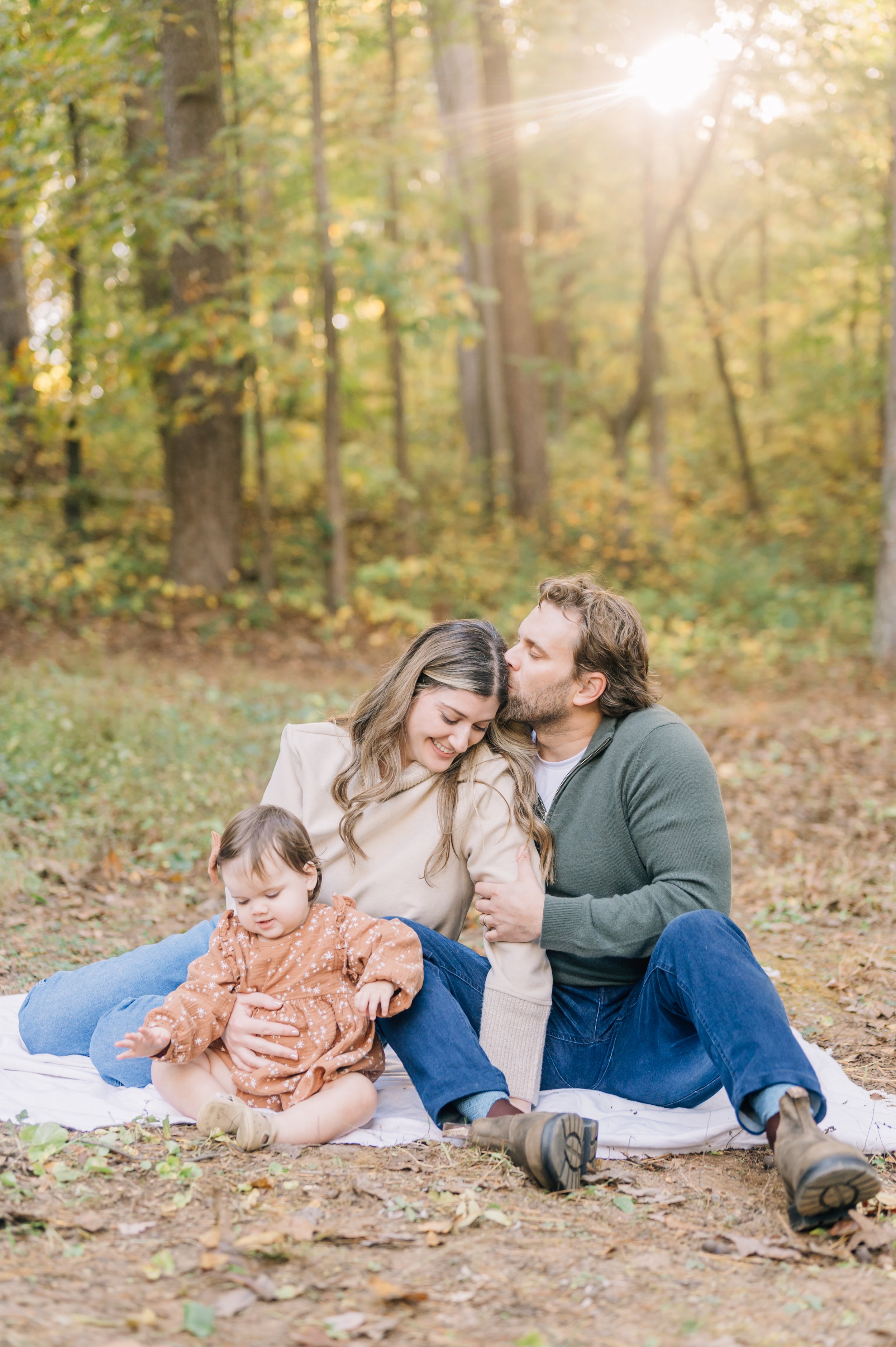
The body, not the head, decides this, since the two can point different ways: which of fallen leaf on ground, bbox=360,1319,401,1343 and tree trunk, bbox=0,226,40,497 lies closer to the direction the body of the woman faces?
the fallen leaf on ground

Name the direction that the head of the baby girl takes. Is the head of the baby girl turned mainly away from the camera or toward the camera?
toward the camera

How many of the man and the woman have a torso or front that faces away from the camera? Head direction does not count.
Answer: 0

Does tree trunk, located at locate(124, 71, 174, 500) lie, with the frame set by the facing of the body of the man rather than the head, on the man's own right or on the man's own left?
on the man's own right

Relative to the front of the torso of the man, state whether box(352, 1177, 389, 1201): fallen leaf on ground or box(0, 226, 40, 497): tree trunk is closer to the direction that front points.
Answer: the fallen leaf on ground

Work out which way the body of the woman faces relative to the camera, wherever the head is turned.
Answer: toward the camera

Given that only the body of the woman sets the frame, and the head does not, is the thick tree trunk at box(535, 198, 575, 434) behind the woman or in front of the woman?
behind

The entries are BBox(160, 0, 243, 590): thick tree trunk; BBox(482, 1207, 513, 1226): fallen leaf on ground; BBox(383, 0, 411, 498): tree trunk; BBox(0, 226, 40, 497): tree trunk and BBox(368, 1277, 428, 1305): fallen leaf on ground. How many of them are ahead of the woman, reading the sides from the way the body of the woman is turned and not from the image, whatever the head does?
2

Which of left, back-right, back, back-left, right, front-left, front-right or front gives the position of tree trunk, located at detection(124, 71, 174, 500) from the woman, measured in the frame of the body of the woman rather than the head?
back

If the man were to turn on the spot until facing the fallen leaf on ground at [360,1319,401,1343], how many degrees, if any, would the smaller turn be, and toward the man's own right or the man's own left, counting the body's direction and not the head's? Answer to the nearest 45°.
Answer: approximately 45° to the man's own left

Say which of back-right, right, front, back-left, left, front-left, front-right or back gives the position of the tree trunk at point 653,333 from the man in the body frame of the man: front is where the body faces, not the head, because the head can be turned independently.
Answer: back-right

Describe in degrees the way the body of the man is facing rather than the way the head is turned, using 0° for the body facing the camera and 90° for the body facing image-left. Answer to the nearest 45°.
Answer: approximately 45°
